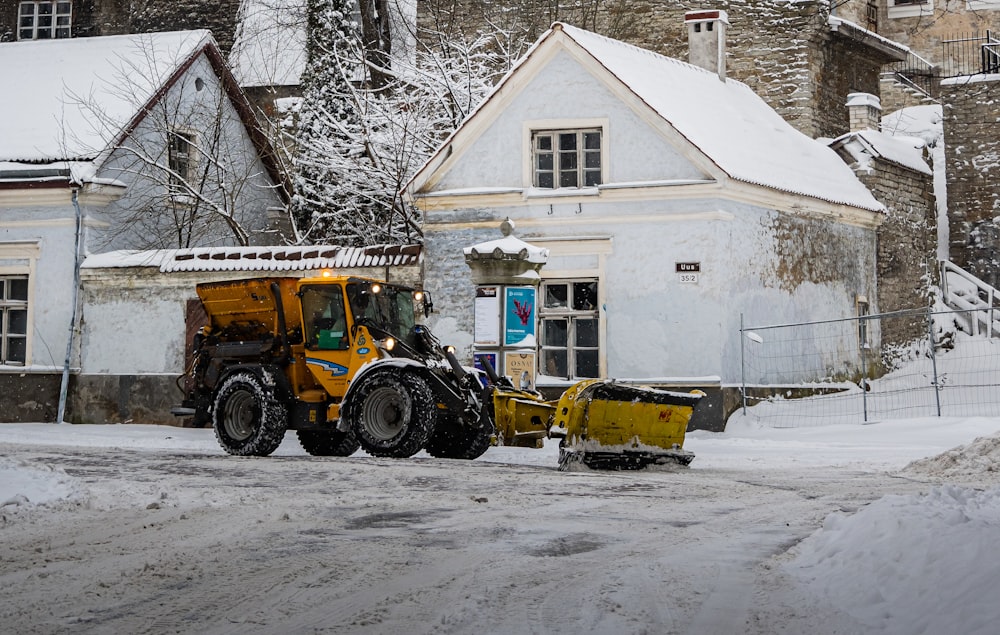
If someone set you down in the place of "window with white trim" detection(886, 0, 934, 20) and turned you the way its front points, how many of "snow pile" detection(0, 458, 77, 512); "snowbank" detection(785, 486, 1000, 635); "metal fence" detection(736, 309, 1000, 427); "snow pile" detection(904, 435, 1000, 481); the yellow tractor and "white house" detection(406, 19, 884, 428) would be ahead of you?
6

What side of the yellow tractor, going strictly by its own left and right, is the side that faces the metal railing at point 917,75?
left

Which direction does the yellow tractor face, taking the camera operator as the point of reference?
facing the viewer and to the right of the viewer

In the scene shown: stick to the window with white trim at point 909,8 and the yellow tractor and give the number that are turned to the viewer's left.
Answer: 0

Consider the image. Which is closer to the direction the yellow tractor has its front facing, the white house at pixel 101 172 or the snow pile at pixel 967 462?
the snow pile

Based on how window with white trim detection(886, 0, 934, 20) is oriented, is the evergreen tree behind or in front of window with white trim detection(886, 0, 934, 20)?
in front

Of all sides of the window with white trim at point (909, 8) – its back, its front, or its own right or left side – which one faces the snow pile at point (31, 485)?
front

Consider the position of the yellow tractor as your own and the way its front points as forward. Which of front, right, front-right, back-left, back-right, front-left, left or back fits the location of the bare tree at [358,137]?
back-left

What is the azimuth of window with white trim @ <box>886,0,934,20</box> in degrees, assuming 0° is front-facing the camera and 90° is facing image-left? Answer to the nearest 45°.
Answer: approximately 0°

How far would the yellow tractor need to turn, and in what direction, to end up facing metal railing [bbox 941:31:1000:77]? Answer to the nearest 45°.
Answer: approximately 90° to its left

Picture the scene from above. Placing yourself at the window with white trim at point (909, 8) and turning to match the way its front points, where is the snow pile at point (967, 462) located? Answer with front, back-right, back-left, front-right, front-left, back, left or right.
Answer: front

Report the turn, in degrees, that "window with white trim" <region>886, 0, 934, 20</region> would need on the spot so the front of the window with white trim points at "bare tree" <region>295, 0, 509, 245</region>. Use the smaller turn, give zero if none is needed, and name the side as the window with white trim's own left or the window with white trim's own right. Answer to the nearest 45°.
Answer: approximately 45° to the window with white trim's own right

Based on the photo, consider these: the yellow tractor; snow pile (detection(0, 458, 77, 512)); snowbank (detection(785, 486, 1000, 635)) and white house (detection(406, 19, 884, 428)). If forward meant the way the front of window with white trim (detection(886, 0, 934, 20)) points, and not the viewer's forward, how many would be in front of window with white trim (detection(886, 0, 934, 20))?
4
